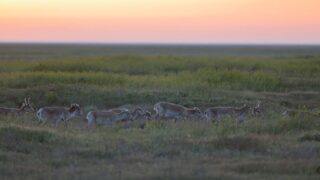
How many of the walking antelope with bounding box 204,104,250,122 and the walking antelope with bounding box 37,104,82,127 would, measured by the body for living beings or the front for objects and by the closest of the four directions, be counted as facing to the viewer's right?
2

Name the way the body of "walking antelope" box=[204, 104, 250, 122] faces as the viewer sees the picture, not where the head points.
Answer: to the viewer's right

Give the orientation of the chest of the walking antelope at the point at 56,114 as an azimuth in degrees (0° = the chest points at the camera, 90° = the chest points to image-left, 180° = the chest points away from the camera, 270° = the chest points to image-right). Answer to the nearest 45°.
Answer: approximately 270°

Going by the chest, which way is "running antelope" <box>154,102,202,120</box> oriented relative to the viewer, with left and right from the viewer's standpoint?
facing to the right of the viewer

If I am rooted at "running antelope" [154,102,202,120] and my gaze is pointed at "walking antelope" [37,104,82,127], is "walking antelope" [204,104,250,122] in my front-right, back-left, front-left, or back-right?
back-left
